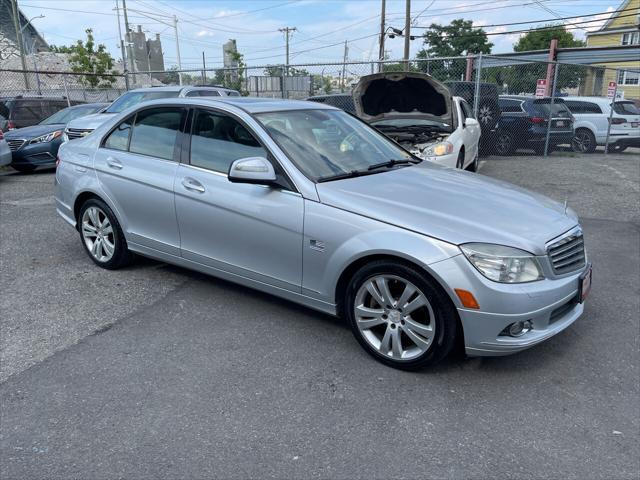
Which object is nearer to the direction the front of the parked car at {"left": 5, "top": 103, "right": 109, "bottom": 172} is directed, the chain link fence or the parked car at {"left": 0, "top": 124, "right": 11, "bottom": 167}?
the parked car

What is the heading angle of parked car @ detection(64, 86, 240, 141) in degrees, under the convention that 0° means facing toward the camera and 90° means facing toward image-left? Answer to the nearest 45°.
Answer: approximately 45°

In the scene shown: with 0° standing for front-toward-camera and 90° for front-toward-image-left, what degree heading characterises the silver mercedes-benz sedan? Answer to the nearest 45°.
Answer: approximately 315°

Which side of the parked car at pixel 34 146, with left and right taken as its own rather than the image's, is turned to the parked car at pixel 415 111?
left

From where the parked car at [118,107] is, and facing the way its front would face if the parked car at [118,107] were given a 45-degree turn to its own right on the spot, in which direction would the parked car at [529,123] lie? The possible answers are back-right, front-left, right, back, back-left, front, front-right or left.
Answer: back
